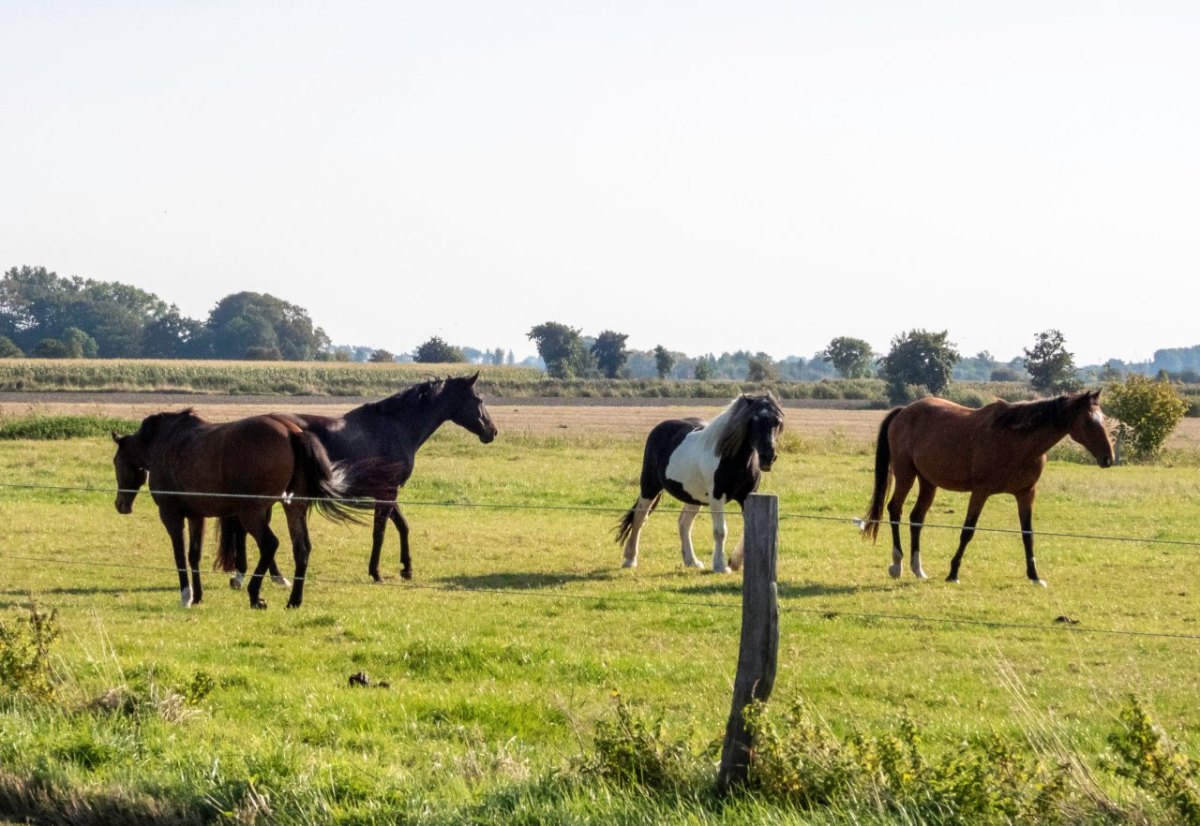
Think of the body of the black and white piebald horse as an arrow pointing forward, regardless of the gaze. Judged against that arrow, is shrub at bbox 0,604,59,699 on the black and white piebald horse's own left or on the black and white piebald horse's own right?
on the black and white piebald horse's own right

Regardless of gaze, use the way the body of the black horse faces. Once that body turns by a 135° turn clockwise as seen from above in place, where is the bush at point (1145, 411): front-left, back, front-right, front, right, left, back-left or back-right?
back

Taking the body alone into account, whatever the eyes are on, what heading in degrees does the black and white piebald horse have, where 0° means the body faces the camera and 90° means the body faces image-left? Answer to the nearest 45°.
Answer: approximately 315°

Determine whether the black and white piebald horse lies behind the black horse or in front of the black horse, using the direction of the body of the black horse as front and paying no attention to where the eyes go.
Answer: in front

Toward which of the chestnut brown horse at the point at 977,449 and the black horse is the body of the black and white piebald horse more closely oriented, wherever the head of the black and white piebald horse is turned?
the chestnut brown horse

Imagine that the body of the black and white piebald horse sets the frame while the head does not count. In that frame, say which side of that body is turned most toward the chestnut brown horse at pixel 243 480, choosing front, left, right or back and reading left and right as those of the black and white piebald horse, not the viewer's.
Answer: right

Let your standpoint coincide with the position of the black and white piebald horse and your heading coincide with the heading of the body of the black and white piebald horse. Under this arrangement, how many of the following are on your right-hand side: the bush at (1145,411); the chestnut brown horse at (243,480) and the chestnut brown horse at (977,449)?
1

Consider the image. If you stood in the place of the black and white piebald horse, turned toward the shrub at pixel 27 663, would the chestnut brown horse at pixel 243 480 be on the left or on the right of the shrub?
right

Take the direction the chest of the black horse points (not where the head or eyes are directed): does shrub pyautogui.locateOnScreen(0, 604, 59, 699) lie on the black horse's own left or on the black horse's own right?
on the black horse's own right

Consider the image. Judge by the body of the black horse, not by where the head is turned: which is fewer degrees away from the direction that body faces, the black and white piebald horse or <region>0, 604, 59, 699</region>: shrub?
the black and white piebald horse

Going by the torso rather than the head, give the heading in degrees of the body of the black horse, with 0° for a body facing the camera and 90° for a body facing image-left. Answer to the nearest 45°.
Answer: approximately 270°

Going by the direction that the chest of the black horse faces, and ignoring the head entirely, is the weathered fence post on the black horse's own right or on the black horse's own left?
on the black horse's own right

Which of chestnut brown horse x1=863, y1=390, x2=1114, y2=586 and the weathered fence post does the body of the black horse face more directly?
the chestnut brown horse

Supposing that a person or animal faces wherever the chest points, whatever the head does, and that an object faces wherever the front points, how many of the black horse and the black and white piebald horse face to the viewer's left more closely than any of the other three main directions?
0

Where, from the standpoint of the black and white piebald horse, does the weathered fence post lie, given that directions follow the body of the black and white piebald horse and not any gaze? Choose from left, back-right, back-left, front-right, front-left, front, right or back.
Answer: front-right
